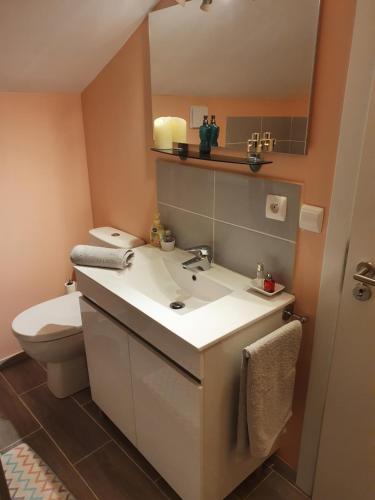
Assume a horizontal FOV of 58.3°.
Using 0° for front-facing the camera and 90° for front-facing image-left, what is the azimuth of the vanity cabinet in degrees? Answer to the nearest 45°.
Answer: approximately 45°

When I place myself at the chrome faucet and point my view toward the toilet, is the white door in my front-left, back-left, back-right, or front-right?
back-left

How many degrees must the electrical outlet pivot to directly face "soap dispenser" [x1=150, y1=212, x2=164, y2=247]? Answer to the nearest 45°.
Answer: approximately 90° to its right

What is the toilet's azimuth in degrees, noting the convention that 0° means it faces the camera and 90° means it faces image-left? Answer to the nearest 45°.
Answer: approximately 45°

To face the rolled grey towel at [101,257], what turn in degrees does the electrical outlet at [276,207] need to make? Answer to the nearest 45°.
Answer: approximately 45° to its right
